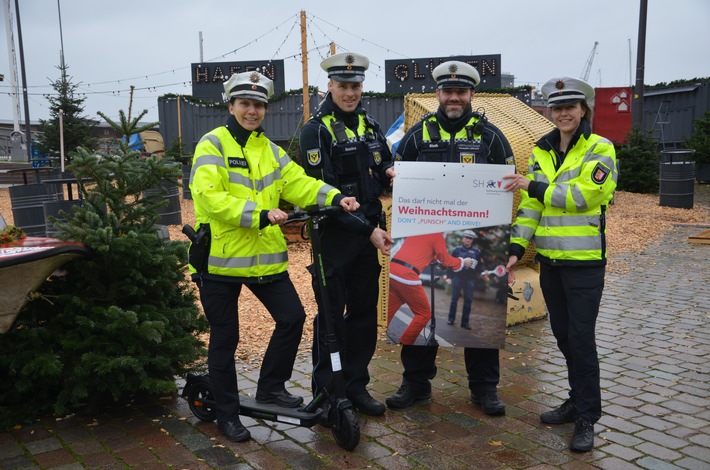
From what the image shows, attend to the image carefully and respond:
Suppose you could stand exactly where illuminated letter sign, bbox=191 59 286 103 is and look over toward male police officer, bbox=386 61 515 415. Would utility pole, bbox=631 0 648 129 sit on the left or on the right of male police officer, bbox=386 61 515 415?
left

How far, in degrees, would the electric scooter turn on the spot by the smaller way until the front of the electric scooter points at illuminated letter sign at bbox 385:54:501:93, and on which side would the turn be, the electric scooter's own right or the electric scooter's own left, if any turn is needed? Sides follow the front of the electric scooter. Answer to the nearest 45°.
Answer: approximately 135° to the electric scooter's own left

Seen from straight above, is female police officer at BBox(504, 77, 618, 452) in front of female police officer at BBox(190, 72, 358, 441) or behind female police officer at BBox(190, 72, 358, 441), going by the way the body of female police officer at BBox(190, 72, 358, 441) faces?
in front

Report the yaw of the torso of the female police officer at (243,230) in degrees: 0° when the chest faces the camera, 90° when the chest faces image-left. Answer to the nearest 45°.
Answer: approximately 315°

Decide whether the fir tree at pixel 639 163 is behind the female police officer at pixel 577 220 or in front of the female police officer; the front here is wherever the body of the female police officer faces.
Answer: behind

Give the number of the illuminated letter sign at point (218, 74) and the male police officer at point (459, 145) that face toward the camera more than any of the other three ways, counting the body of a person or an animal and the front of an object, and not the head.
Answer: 2

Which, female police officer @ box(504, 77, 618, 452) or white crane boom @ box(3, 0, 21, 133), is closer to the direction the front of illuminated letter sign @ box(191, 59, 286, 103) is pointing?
the female police officer

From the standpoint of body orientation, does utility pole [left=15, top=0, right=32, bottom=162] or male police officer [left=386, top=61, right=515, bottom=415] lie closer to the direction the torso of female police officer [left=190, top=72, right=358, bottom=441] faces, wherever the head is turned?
the male police officer

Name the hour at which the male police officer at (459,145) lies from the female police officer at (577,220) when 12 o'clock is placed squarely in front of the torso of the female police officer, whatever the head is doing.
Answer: The male police officer is roughly at 2 o'clock from the female police officer.

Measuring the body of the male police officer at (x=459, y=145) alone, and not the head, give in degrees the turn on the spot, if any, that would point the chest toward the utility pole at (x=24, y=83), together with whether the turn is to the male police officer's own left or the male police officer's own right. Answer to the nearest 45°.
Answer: approximately 135° to the male police officer's own right

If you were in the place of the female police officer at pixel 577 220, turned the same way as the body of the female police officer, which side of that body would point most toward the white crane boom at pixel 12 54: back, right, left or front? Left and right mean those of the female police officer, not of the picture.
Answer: right
